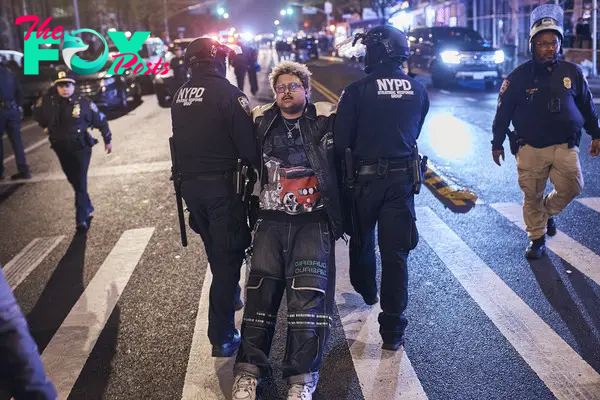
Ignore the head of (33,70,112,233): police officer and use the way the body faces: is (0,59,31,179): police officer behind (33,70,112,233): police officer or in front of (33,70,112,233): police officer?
behind

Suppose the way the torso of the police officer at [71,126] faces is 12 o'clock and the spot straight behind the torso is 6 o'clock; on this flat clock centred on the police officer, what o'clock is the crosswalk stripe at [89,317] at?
The crosswalk stripe is roughly at 12 o'clock from the police officer.

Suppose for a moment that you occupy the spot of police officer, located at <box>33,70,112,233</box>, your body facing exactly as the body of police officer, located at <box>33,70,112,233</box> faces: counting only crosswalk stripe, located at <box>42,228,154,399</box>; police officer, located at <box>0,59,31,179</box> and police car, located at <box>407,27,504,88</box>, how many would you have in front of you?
1

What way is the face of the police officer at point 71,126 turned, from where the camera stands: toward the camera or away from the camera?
toward the camera

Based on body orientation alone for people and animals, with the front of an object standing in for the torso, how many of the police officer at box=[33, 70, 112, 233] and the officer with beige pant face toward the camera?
2

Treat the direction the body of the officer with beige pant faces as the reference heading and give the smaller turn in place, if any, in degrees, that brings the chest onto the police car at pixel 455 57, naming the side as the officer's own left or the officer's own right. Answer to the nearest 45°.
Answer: approximately 180°

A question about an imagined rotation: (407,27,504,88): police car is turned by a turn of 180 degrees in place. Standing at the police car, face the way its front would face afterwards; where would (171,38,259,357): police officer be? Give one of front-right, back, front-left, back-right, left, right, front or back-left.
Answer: back-left

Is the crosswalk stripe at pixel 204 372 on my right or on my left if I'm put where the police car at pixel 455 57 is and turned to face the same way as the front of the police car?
on my right

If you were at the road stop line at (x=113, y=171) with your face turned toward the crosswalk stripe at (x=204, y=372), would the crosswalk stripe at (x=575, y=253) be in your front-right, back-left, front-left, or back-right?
front-left

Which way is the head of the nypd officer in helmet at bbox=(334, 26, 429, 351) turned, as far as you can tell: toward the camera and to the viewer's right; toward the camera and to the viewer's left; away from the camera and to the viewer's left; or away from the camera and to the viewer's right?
away from the camera and to the viewer's left

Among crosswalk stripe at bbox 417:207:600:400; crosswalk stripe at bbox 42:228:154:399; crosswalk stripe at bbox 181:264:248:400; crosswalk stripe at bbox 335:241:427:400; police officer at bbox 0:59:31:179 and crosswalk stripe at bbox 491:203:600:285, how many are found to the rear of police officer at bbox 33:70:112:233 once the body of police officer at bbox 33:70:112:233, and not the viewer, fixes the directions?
1

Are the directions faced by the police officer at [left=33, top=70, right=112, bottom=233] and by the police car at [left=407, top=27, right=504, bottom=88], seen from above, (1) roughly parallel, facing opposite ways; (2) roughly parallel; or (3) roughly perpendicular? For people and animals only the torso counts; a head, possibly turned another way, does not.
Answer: roughly parallel

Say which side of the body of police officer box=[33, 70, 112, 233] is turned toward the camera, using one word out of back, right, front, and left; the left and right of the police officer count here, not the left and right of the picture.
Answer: front

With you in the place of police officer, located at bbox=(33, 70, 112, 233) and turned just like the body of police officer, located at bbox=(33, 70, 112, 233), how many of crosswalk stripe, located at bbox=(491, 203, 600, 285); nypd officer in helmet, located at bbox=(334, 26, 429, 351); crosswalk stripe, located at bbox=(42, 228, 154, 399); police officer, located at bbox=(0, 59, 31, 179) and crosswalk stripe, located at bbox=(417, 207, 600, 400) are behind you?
1

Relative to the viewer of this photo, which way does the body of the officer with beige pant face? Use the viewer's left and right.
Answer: facing the viewer

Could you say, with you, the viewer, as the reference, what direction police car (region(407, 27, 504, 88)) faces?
facing the viewer and to the right of the viewer
